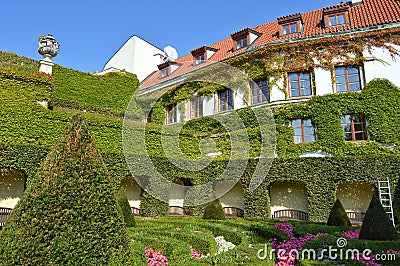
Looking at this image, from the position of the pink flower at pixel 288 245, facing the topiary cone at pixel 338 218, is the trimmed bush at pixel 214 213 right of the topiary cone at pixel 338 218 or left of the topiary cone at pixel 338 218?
left

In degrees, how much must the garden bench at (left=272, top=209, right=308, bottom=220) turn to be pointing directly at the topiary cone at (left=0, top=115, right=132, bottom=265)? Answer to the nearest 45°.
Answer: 0° — it already faces it

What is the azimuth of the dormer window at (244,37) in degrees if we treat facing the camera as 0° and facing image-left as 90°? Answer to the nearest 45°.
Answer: approximately 45°

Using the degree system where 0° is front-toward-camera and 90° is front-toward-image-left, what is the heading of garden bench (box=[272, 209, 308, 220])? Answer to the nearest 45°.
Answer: approximately 0°

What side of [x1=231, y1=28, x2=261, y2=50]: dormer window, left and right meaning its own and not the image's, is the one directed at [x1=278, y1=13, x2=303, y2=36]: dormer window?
left

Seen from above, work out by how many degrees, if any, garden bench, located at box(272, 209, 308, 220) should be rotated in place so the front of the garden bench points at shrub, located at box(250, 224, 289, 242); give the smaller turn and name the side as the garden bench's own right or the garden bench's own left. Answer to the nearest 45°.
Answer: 0° — it already faces it

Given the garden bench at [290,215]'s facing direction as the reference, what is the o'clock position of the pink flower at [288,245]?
The pink flower is roughly at 12 o'clock from the garden bench.
